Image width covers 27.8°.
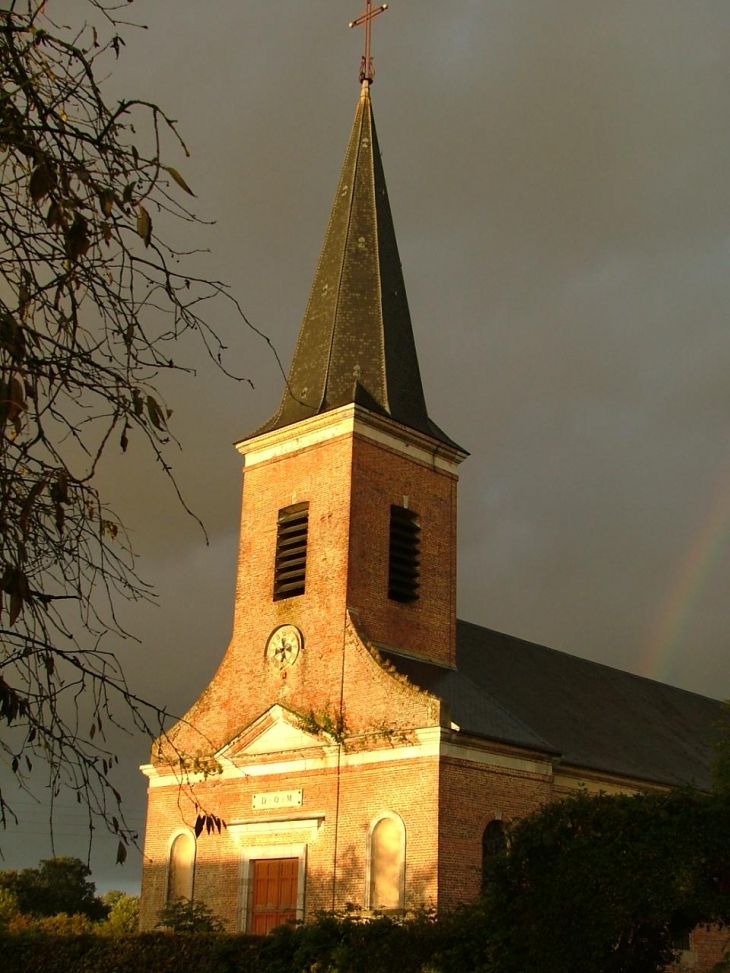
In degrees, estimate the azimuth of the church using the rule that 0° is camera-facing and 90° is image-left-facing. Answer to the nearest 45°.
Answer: approximately 45°
